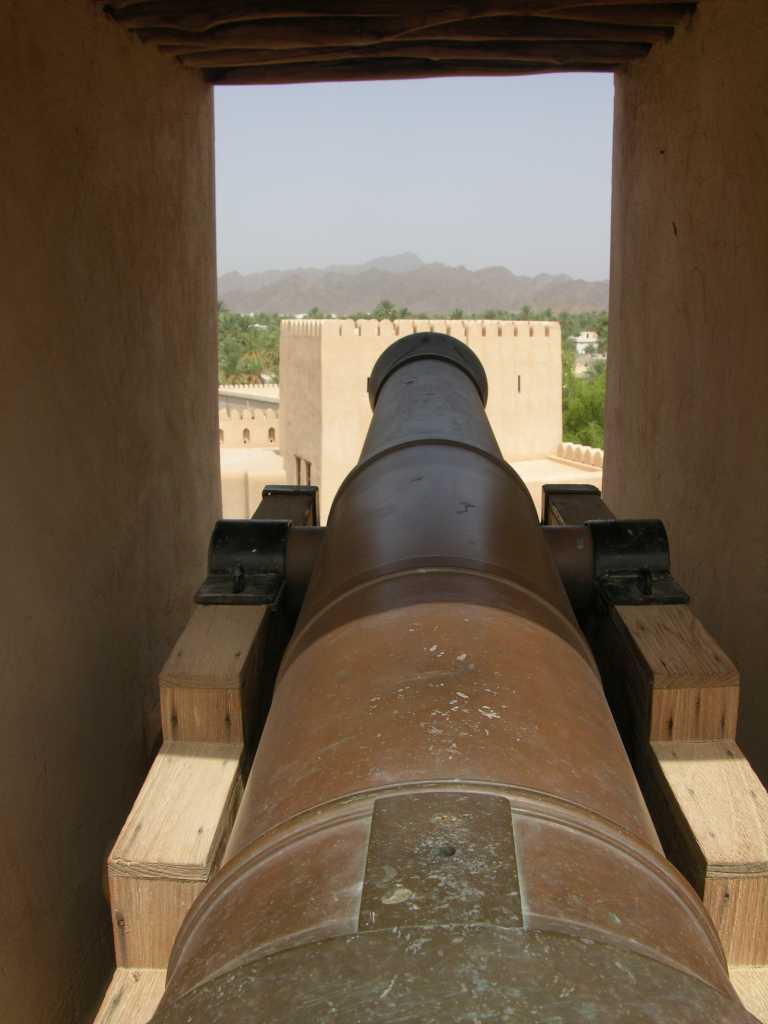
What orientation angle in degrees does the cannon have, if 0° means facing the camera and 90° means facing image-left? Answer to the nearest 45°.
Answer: approximately 180°

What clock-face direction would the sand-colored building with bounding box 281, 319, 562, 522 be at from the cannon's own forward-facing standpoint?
The sand-colored building is roughly at 12 o'clock from the cannon.
